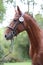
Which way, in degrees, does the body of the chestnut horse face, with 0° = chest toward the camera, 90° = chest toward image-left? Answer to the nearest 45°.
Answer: approximately 90°
